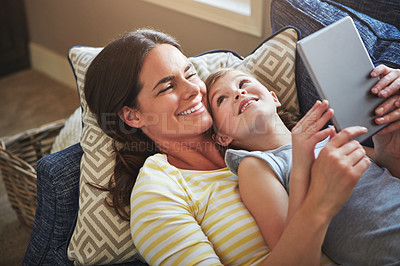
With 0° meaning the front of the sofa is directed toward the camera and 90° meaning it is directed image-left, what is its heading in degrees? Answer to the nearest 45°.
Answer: approximately 45°

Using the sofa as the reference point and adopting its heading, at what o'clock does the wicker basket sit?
The wicker basket is roughly at 3 o'clock from the sofa.
